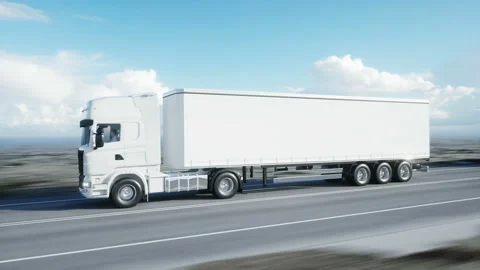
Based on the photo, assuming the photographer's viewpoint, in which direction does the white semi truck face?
facing the viewer and to the left of the viewer
